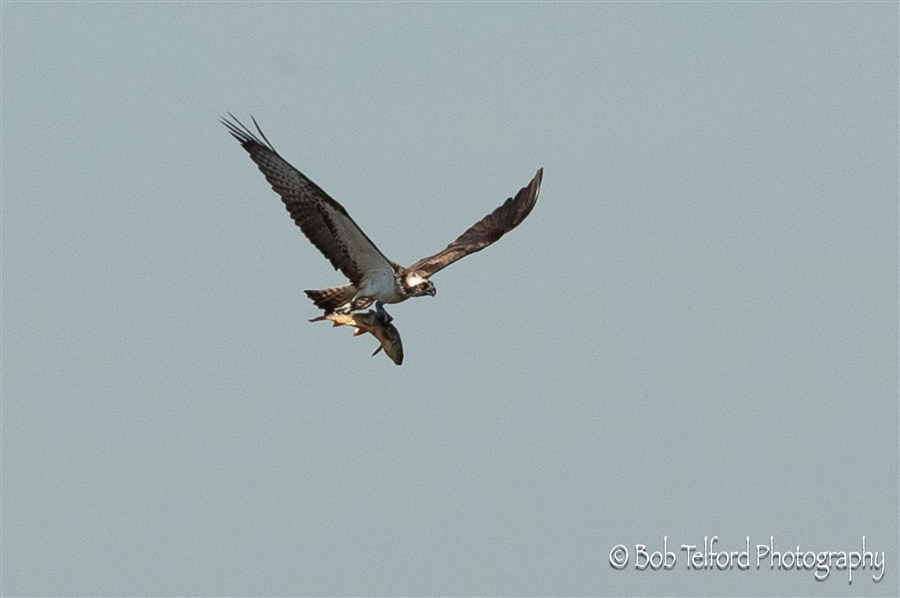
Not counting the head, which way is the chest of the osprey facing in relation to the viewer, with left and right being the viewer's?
facing the viewer and to the right of the viewer
